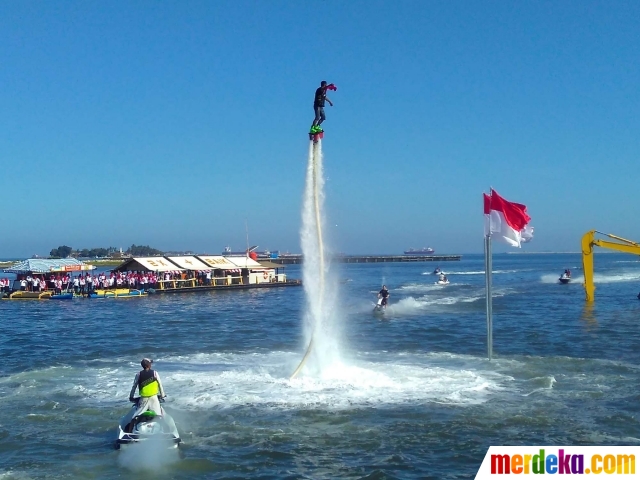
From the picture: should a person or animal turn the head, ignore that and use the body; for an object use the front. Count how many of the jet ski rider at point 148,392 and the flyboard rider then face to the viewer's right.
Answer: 1

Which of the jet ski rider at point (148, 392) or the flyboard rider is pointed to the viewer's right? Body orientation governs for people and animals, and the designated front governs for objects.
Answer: the flyboard rider

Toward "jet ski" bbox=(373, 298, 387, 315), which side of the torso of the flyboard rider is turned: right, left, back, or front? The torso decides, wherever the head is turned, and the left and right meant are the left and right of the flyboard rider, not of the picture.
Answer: left

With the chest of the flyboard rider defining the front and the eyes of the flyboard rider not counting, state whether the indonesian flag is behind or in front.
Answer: in front

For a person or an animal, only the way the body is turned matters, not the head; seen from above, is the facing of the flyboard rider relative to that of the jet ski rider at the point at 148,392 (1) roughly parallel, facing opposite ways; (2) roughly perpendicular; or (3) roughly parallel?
roughly perpendicular

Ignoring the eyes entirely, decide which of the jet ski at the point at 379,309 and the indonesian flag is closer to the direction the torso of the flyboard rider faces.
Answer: the indonesian flag

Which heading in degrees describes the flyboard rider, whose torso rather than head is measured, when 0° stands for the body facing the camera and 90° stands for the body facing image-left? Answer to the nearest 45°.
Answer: approximately 270°
